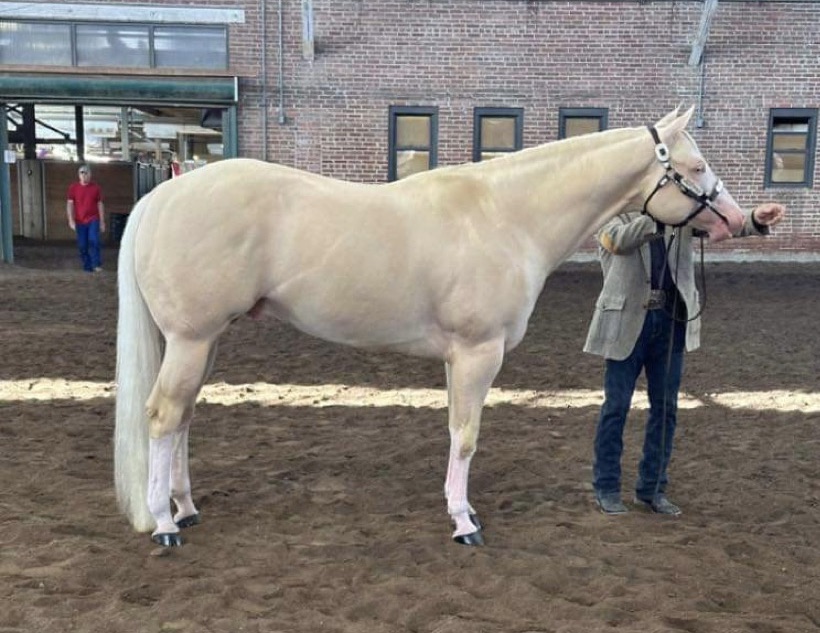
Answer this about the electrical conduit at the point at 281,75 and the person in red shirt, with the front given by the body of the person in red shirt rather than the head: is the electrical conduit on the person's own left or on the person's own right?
on the person's own left

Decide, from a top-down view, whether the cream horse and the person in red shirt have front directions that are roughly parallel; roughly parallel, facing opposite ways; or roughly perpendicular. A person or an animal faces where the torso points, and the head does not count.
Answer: roughly perpendicular

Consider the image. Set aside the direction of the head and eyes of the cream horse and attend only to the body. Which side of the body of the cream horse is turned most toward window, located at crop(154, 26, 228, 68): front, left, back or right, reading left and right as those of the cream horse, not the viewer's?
left

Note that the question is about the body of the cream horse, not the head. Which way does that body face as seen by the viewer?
to the viewer's right

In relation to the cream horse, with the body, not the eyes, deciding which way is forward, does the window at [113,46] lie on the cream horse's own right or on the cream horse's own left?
on the cream horse's own left

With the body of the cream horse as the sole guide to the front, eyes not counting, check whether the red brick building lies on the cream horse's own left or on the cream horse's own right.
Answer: on the cream horse's own left

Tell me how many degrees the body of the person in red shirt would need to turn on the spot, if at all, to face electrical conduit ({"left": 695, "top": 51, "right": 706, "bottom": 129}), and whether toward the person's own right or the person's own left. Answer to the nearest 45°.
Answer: approximately 90° to the person's own left

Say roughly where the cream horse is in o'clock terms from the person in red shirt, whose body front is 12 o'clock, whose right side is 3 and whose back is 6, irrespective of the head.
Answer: The cream horse is roughly at 12 o'clock from the person in red shirt.

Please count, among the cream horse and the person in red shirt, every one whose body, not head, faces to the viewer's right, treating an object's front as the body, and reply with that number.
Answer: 1
